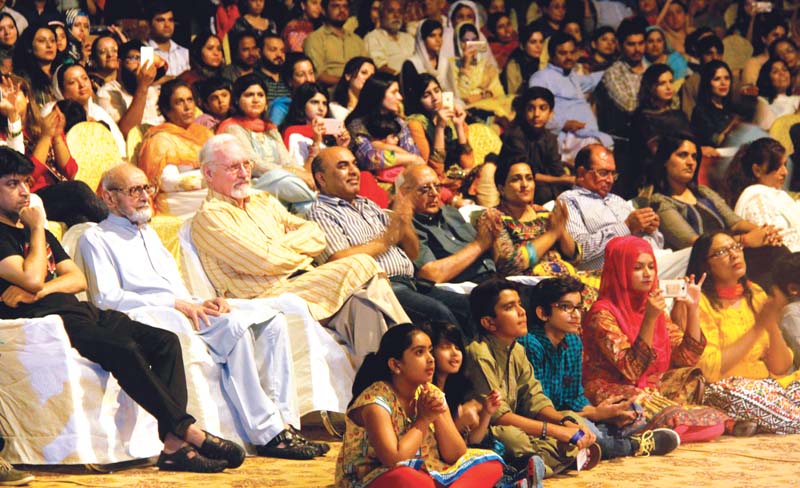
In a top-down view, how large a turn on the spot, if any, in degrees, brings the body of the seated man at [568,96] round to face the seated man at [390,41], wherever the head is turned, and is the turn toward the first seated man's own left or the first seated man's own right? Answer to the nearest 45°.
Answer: approximately 135° to the first seated man's own right

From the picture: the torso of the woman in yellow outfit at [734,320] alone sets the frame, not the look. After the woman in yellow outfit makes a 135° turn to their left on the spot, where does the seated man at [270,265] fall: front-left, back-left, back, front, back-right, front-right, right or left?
back-left

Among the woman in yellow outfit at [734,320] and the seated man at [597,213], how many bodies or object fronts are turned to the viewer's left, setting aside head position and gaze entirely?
0

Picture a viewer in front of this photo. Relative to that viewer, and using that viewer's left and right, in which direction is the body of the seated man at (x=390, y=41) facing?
facing the viewer and to the right of the viewer

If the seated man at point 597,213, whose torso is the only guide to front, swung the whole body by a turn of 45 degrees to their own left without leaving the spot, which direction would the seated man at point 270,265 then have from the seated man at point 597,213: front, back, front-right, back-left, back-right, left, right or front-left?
back-right

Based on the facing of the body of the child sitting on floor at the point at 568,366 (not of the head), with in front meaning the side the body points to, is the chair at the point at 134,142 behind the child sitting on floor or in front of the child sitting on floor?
behind

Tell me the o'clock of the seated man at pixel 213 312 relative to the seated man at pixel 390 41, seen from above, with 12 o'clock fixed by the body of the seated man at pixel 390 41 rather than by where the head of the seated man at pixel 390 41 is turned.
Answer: the seated man at pixel 213 312 is roughly at 2 o'clock from the seated man at pixel 390 41.

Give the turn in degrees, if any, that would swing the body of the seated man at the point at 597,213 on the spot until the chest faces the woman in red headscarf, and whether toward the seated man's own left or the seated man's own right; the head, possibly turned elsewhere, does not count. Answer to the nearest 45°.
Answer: approximately 45° to the seated man's own right

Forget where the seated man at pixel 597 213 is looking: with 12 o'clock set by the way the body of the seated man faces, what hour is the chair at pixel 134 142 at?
The chair is roughly at 4 o'clock from the seated man.
